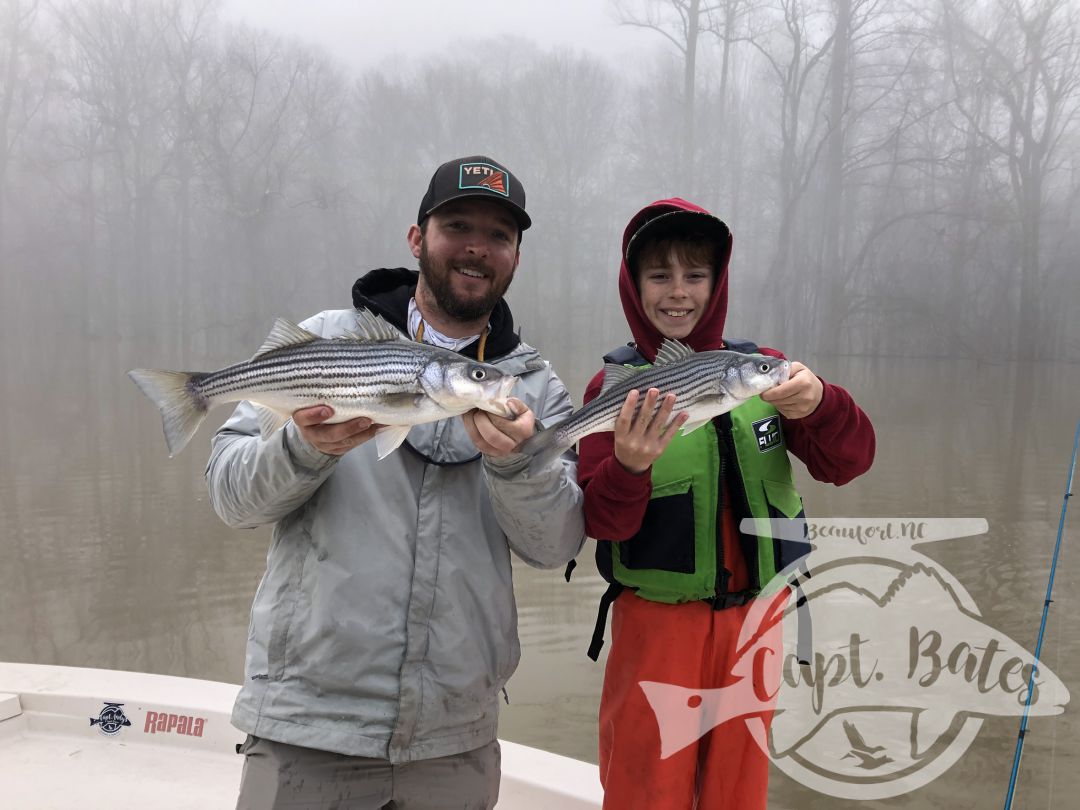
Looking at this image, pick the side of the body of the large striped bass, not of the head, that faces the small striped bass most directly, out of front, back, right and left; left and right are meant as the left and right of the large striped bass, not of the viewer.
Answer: front

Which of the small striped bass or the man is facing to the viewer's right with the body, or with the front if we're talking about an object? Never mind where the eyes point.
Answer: the small striped bass

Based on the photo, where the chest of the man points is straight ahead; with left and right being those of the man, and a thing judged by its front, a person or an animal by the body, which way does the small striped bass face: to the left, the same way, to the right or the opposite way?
to the left

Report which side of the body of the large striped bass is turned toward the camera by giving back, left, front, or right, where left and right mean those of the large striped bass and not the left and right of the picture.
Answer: right

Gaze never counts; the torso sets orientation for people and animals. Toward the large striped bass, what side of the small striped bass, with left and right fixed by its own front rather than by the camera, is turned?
back

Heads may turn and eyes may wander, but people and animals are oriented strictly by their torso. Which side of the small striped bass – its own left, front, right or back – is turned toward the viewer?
right

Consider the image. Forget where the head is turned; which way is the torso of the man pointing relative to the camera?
toward the camera
